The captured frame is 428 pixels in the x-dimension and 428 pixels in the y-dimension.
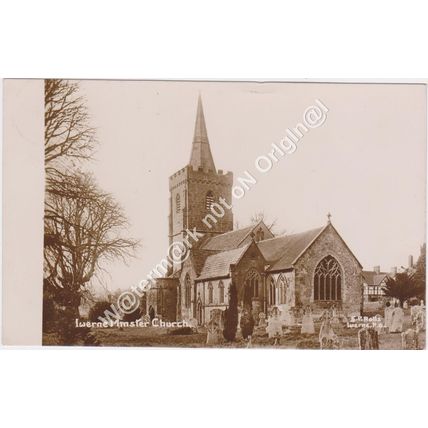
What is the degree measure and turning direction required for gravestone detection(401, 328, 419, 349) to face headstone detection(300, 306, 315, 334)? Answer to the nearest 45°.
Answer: approximately 90° to its right

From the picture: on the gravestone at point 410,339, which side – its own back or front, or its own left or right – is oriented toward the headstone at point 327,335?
right

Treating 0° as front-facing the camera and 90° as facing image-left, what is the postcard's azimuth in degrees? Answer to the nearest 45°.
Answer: approximately 0°

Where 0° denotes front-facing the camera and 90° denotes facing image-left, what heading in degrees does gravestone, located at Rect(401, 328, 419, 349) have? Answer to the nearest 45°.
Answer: approximately 0°

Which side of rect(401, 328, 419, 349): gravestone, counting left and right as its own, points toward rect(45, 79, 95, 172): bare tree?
right

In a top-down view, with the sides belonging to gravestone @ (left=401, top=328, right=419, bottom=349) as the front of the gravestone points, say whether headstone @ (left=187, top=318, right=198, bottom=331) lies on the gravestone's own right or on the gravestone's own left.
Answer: on the gravestone's own right
